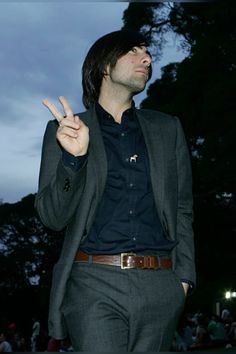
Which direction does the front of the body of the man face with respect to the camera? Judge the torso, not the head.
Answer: toward the camera
